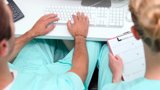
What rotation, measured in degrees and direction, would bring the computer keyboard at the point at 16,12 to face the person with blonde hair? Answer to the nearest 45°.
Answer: approximately 90° to its left

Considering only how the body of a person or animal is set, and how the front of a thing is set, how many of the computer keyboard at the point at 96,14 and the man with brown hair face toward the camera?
1

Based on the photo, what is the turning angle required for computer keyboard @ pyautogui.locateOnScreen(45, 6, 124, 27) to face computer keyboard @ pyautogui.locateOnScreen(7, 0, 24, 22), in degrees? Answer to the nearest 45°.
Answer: approximately 90° to its right

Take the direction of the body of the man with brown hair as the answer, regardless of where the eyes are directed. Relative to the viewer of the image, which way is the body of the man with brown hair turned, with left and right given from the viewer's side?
facing away from the viewer and to the right of the viewer

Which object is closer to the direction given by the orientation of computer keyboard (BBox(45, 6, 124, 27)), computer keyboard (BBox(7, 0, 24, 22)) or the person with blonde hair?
the person with blonde hair

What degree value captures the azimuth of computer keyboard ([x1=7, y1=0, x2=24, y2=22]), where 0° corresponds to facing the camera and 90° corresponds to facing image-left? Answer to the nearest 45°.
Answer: approximately 45°
